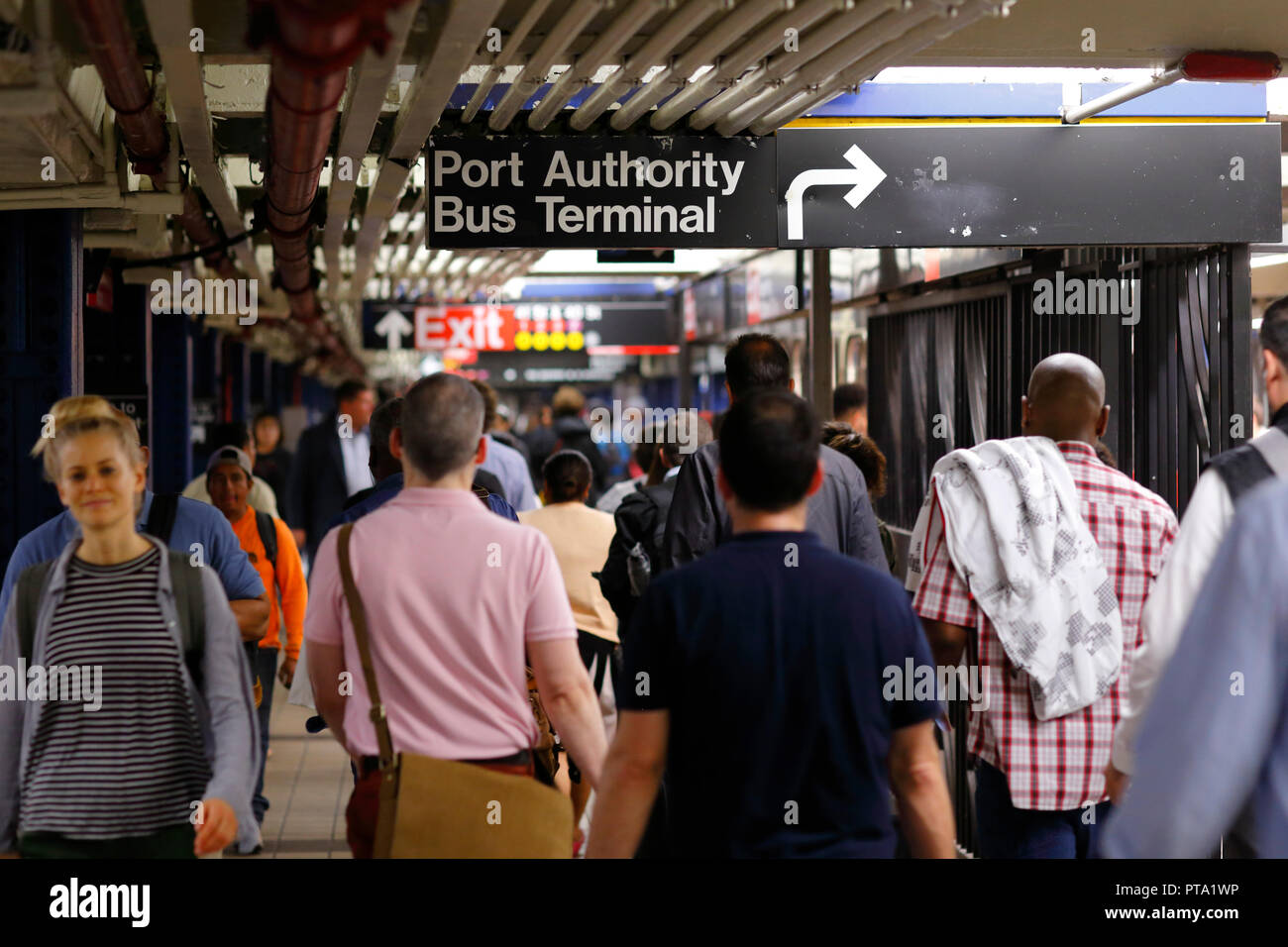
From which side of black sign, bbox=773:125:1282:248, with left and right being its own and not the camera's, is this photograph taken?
front

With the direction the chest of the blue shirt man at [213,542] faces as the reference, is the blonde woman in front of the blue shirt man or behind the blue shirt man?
in front

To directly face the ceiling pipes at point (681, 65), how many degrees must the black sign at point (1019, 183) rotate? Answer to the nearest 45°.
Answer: approximately 45° to its right

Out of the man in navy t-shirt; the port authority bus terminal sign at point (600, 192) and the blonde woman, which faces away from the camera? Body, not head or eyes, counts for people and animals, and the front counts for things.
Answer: the man in navy t-shirt

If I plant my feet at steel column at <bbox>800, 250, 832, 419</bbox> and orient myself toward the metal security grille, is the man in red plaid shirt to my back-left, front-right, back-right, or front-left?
front-right

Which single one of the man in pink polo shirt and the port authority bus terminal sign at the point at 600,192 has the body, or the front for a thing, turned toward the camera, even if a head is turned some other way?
the port authority bus terminal sign

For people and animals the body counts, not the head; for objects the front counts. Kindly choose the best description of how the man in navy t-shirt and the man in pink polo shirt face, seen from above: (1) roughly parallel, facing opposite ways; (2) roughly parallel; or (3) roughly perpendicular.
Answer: roughly parallel

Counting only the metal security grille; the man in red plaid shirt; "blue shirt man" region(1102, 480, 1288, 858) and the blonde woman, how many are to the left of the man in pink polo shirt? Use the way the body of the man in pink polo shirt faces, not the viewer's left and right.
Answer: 1

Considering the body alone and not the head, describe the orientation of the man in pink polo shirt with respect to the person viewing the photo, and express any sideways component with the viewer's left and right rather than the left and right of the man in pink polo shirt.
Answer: facing away from the viewer

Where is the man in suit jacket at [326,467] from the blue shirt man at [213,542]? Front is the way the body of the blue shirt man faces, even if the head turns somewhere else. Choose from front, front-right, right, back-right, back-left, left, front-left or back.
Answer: back

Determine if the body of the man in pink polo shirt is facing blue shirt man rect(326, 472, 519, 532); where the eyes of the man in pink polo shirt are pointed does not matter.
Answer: yes

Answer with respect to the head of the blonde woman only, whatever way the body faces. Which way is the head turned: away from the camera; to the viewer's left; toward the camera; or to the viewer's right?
toward the camera

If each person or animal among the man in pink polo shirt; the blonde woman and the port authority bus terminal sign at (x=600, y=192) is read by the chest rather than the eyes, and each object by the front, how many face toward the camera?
2

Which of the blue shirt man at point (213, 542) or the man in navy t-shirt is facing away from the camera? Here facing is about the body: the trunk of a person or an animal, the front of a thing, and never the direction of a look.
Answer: the man in navy t-shirt

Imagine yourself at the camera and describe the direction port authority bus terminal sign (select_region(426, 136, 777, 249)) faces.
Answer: facing the viewer

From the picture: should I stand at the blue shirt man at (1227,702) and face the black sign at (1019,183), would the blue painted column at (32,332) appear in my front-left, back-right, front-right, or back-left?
front-left

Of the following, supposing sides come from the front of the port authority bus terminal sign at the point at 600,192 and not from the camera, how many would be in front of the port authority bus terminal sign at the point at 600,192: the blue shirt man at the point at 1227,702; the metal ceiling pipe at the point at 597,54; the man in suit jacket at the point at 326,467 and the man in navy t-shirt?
3

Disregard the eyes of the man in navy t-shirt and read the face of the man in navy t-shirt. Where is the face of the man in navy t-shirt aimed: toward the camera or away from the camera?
away from the camera
